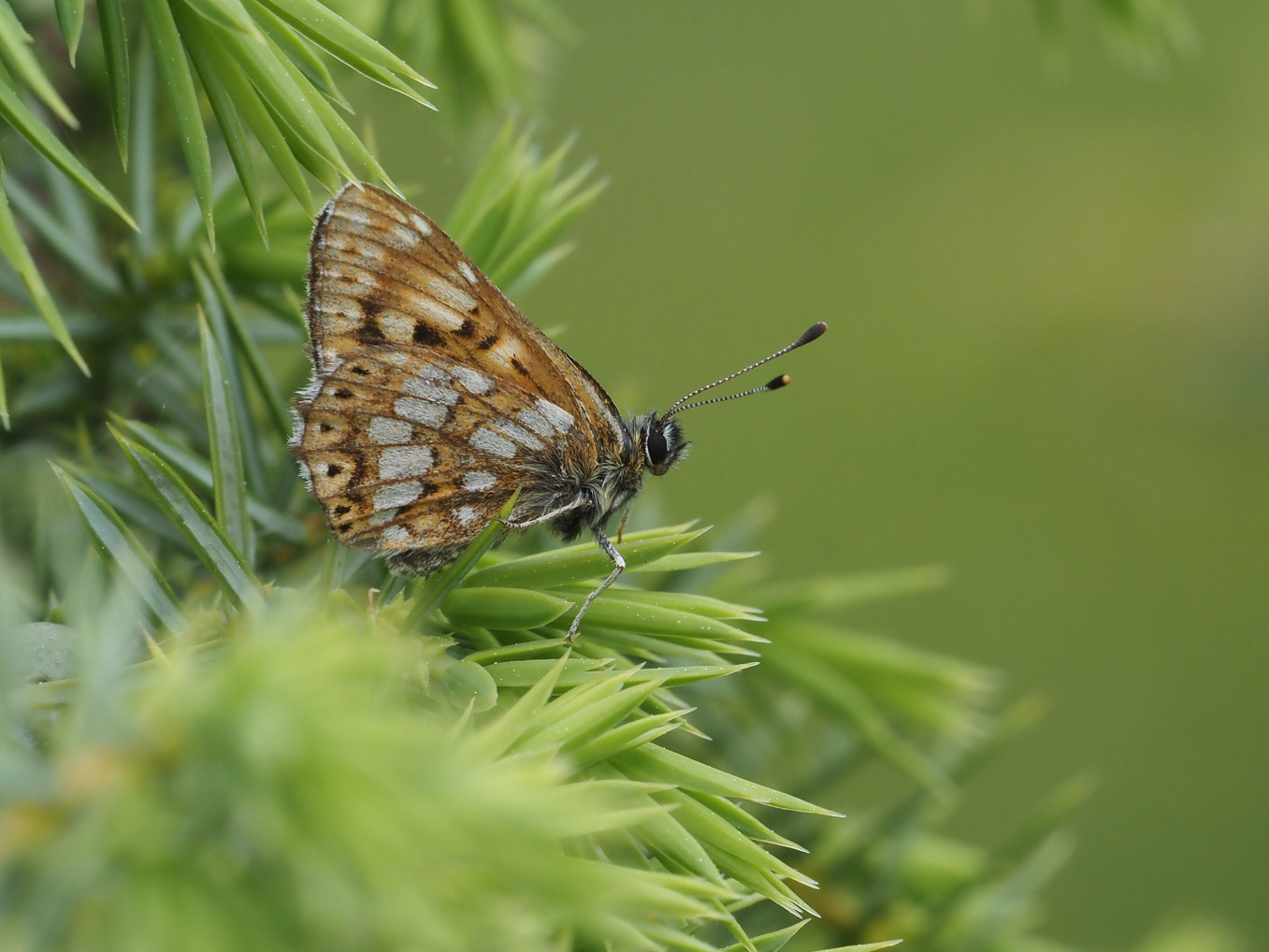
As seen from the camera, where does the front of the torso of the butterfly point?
to the viewer's right
